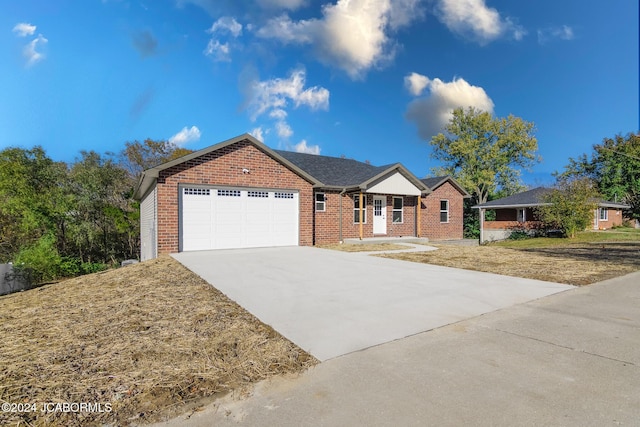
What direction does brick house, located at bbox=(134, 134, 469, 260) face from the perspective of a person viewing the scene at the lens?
facing the viewer and to the right of the viewer

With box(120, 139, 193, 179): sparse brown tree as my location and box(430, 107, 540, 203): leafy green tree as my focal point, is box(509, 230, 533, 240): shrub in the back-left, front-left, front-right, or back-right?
front-right

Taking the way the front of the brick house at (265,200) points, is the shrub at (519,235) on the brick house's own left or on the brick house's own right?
on the brick house's own left

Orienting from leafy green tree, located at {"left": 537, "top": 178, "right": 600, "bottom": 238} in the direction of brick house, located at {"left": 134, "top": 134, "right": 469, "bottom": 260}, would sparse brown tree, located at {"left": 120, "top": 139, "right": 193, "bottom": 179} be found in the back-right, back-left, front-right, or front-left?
front-right

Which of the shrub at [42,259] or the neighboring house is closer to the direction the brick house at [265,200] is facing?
the neighboring house

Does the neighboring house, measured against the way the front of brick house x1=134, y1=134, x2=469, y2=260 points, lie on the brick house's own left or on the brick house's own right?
on the brick house's own left

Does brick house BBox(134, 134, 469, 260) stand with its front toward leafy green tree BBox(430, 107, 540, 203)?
no

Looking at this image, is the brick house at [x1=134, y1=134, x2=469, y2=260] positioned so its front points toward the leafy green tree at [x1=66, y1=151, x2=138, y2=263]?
no

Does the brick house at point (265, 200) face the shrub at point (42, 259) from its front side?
no

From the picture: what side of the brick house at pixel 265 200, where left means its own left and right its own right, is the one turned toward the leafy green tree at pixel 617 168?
left

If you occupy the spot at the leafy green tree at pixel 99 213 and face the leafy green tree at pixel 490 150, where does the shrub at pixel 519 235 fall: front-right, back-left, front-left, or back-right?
front-right
